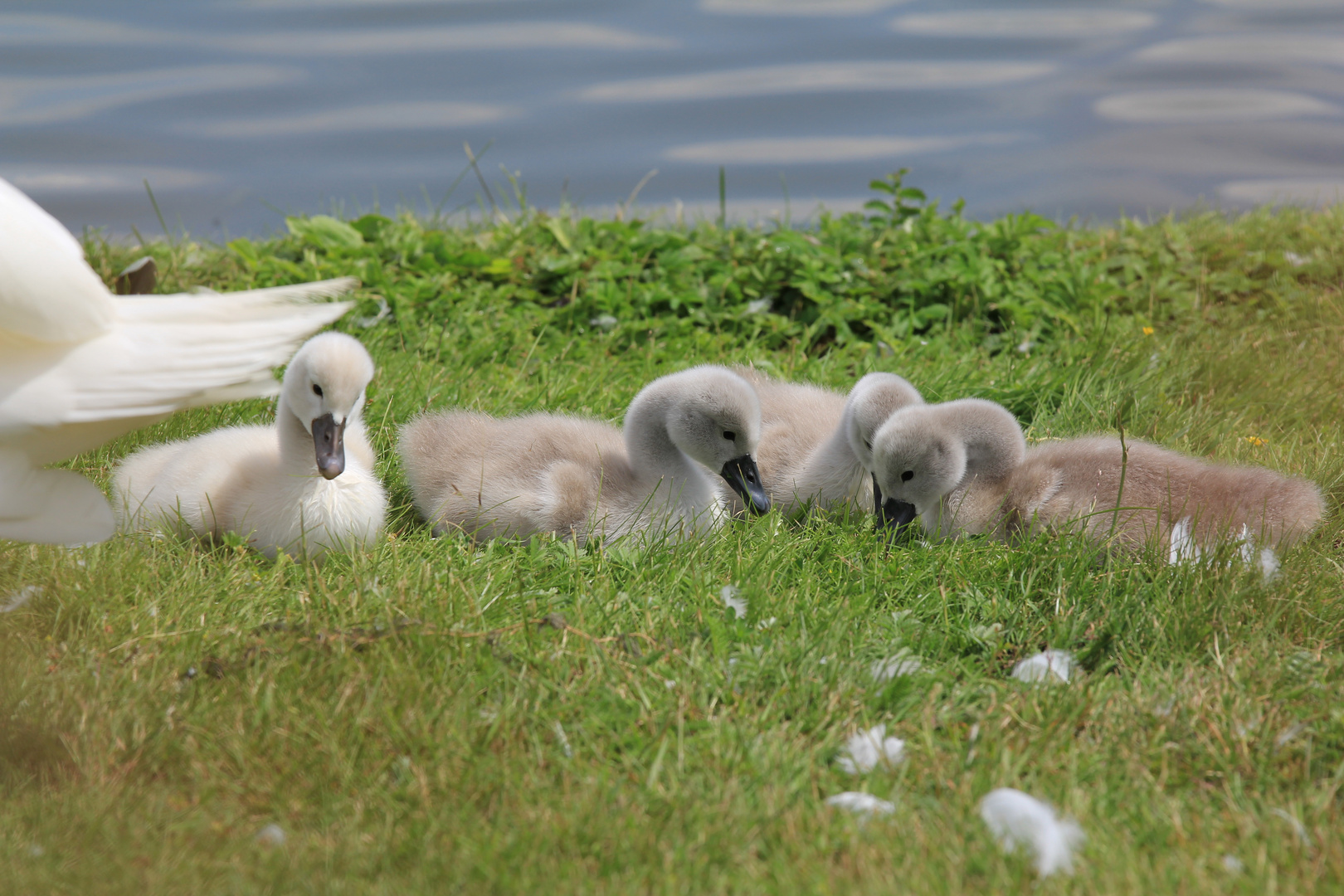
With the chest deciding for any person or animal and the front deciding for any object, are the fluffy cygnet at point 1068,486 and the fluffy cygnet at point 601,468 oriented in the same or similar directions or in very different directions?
very different directions

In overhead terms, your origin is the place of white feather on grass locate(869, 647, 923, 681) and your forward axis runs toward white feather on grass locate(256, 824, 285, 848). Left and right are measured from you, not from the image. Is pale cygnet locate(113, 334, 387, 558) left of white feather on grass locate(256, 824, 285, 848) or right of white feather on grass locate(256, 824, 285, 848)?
right

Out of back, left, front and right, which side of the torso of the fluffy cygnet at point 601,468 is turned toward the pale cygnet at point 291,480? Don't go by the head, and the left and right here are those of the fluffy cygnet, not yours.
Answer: back

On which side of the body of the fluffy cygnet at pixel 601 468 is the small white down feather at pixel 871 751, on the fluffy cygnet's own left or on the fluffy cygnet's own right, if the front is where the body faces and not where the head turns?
on the fluffy cygnet's own right

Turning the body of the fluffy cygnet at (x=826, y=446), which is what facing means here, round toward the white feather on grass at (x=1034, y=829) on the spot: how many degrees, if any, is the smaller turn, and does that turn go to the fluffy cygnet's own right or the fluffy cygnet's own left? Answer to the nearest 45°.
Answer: approximately 90° to the fluffy cygnet's own right

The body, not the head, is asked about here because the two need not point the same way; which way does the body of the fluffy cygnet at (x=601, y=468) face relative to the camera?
to the viewer's right

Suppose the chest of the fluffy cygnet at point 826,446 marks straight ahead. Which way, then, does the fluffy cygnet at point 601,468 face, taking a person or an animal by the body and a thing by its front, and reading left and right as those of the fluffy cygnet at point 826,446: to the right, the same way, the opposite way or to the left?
the same way

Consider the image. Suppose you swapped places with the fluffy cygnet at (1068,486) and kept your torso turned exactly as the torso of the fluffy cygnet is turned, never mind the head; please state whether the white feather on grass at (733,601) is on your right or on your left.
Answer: on your left

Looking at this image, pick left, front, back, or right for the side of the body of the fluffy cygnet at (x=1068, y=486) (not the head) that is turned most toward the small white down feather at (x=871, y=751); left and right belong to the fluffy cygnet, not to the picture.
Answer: left

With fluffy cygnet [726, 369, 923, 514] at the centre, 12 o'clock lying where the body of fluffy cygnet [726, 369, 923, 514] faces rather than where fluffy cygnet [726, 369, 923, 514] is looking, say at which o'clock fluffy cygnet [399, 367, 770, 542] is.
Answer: fluffy cygnet [399, 367, 770, 542] is roughly at 5 o'clock from fluffy cygnet [726, 369, 923, 514].

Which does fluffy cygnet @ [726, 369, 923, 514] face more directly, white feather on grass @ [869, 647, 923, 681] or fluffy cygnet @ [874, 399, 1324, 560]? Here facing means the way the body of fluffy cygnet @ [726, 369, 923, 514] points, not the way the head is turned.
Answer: the fluffy cygnet

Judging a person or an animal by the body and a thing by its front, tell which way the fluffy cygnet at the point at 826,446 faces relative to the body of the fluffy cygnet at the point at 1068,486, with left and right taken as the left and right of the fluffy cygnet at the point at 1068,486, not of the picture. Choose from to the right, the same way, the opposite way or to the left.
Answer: the opposite way

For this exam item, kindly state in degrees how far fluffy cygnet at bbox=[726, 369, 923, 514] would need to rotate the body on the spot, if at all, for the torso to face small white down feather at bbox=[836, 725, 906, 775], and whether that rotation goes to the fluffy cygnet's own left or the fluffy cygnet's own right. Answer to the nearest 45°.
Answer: approximately 90° to the fluffy cygnet's own right

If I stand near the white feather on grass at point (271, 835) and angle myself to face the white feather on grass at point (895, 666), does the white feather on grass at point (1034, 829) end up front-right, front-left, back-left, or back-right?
front-right

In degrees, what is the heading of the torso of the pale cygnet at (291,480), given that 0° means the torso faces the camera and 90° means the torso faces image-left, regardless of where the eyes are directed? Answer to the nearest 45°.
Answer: approximately 315°

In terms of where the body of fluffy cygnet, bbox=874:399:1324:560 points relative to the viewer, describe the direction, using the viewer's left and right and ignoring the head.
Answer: facing to the left of the viewer
